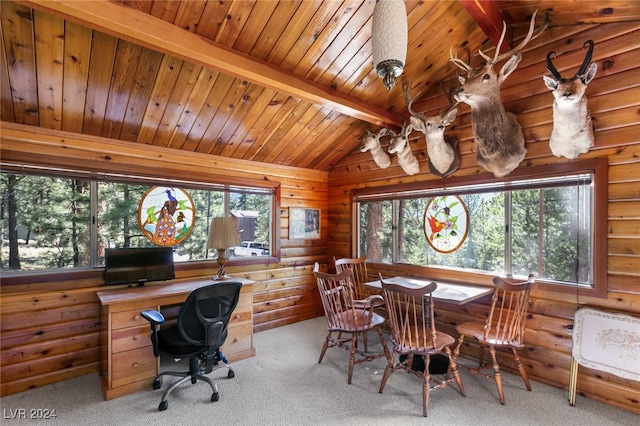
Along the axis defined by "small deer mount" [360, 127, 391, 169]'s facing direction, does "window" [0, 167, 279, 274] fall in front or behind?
in front

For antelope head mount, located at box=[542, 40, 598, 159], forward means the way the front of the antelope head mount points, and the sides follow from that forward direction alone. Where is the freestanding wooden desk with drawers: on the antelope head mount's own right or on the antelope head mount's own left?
on the antelope head mount's own right

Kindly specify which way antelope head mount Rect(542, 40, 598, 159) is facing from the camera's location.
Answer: facing the viewer

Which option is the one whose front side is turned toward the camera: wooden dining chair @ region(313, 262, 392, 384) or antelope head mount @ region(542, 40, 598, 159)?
the antelope head mount

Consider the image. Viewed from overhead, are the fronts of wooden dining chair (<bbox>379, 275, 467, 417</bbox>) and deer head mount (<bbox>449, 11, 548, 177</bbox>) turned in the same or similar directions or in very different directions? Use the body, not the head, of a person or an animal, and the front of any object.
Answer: very different directions

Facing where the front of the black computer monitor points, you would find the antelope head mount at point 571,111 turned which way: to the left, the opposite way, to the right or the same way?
to the right

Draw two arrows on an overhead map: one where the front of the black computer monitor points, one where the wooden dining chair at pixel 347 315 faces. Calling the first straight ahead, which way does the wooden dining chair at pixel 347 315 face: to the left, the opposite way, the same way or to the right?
to the left

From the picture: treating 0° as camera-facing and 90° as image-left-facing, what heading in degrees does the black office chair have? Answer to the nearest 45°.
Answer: approximately 135°

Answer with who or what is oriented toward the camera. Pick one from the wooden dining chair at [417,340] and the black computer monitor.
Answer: the black computer monitor

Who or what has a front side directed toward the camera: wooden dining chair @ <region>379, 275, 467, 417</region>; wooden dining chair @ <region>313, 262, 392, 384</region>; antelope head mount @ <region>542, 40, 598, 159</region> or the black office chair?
the antelope head mount

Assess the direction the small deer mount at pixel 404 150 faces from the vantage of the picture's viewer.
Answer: facing the viewer and to the left of the viewer
